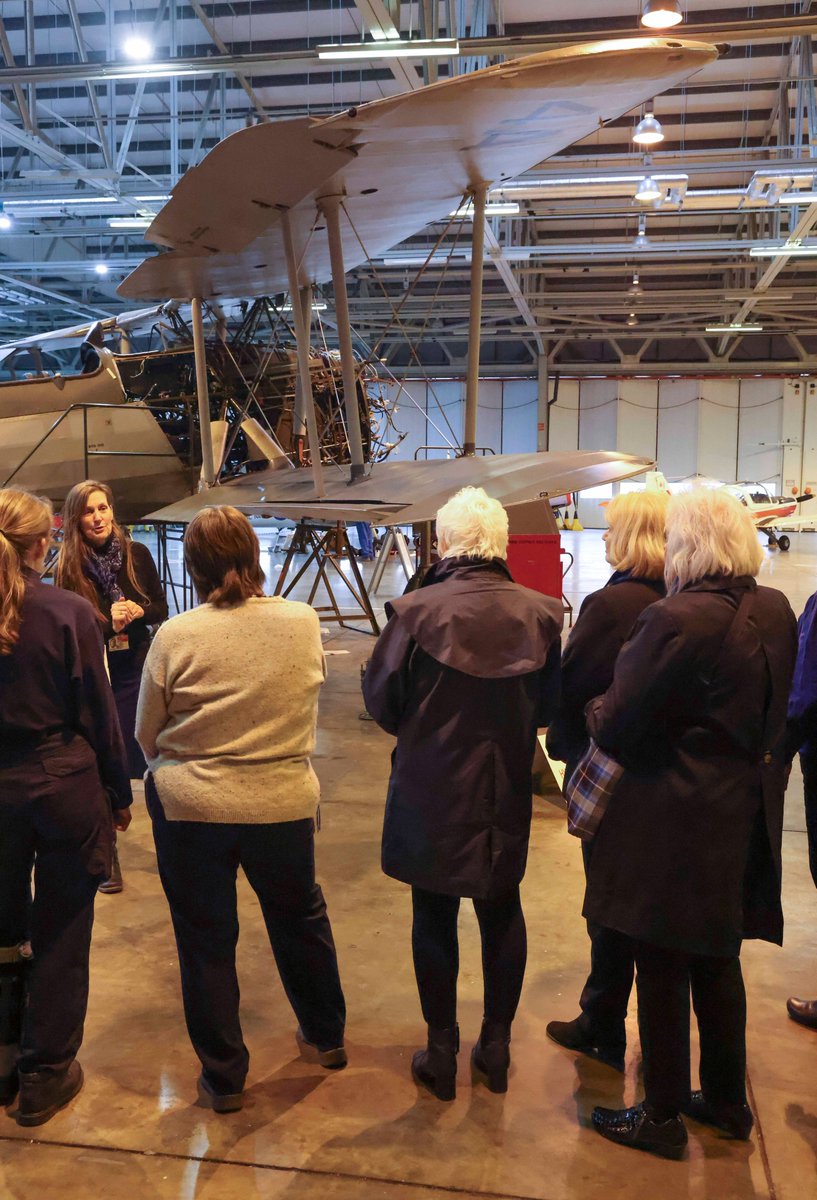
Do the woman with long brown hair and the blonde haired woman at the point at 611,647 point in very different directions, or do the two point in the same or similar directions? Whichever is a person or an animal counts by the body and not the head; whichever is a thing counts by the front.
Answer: very different directions

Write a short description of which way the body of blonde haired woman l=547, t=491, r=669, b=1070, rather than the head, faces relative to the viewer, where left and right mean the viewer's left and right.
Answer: facing away from the viewer and to the left of the viewer

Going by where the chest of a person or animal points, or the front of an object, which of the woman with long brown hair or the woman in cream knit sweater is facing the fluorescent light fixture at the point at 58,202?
the woman in cream knit sweater

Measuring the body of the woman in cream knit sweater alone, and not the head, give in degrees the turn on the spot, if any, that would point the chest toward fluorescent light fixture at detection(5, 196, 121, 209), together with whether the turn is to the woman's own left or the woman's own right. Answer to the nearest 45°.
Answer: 0° — they already face it

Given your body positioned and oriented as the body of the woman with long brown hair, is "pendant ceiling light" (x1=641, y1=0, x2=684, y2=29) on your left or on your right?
on your left

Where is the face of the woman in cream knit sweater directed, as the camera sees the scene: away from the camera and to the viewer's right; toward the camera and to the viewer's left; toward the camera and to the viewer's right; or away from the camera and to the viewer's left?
away from the camera and to the viewer's left

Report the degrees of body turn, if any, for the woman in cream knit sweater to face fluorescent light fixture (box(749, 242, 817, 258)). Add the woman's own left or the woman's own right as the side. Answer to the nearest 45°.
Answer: approximately 45° to the woman's own right

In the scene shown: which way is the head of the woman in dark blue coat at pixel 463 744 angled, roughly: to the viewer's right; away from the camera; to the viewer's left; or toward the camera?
away from the camera

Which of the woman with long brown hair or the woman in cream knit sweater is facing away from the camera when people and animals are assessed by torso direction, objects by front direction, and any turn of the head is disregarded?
the woman in cream knit sweater

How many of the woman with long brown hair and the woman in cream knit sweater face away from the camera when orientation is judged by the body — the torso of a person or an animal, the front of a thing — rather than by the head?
1

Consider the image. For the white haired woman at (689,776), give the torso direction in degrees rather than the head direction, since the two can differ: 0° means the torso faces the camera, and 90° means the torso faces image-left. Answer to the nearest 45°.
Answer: approximately 135°

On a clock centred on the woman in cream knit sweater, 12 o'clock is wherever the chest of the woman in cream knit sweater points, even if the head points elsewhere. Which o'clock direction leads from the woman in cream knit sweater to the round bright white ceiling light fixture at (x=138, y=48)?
The round bright white ceiling light fixture is roughly at 12 o'clock from the woman in cream knit sweater.

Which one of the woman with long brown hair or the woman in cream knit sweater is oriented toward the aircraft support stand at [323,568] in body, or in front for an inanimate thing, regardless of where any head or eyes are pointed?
the woman in cream knit sweater

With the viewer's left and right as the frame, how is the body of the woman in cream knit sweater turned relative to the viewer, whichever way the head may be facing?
facing away from the viewer
